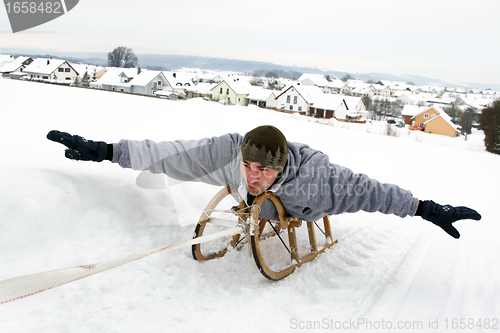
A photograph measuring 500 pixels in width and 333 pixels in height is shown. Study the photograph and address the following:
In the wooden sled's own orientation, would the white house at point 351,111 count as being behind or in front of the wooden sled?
behind

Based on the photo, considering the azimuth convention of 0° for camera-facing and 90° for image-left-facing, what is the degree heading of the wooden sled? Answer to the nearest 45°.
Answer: approximately 45°

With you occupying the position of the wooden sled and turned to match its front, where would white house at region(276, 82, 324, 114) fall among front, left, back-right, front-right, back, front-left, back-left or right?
back-right

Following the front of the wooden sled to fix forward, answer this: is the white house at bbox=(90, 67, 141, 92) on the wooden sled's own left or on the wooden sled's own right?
on the wooden sled's own right

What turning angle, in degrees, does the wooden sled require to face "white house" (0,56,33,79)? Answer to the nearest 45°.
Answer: approximately 90° to its right

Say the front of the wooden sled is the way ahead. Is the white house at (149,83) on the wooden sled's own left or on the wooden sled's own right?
on the wooden sled's own right

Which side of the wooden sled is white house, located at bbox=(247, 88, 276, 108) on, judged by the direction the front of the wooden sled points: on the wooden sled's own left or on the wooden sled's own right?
on the wooden sled's own right
